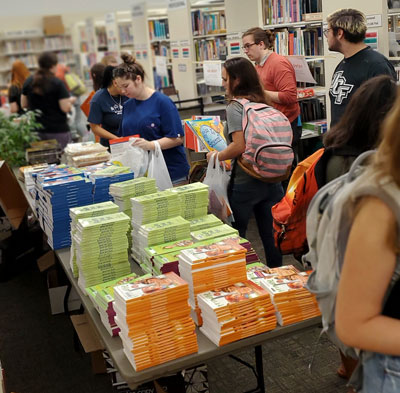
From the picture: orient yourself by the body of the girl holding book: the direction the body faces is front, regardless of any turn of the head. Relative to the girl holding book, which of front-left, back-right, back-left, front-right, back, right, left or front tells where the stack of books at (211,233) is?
left

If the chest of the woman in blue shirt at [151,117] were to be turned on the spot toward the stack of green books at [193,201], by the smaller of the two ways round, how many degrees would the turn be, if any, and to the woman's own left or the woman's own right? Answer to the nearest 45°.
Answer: approximately 45° to the woman's own left

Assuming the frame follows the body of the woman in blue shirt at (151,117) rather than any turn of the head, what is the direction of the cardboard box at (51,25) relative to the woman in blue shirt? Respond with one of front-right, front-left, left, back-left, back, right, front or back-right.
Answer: back-right

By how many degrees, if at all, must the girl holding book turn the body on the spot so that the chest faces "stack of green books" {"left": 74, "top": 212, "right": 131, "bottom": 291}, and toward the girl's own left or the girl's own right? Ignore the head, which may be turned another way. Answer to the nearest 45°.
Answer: approximately 45° to the girl's own left

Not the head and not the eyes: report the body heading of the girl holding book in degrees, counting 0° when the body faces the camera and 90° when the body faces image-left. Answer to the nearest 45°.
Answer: approximately 90°

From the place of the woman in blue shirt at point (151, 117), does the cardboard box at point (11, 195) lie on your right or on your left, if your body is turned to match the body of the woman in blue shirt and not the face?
on your right

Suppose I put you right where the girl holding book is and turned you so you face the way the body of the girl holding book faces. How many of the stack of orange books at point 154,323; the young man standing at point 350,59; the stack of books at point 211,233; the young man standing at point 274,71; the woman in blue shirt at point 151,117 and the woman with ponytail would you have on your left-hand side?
2

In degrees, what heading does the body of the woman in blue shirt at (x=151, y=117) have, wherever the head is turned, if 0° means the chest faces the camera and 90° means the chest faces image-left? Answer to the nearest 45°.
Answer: approximately 45°

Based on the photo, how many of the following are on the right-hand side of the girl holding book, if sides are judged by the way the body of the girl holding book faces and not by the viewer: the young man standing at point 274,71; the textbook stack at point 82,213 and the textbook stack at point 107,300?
1

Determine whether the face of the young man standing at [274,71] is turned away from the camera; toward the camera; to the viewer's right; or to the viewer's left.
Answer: to the viewer's left

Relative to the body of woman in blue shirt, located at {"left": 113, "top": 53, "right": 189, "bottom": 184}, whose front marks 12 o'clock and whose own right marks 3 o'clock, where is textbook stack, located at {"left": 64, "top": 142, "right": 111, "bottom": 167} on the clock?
The textbook stack is roughly at 3 o'clock from the woman in blue shirt.

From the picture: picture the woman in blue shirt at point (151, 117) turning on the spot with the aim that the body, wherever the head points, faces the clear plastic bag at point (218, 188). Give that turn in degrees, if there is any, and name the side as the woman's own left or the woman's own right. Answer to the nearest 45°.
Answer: approximately 90° to the woman's own left

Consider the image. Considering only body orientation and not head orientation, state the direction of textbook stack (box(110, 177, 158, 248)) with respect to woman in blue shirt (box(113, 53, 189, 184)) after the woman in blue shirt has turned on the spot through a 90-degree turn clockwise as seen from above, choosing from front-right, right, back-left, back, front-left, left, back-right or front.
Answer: back-left

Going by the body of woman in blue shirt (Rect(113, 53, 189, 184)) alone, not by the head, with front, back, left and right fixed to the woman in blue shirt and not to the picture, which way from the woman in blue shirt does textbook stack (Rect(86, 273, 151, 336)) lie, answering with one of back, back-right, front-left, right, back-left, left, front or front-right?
front-left
